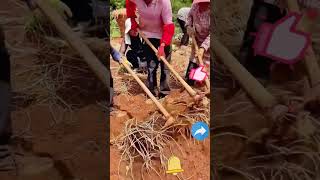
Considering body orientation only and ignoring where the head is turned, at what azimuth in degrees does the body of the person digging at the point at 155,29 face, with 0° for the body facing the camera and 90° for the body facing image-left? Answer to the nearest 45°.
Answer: approximately 0°
